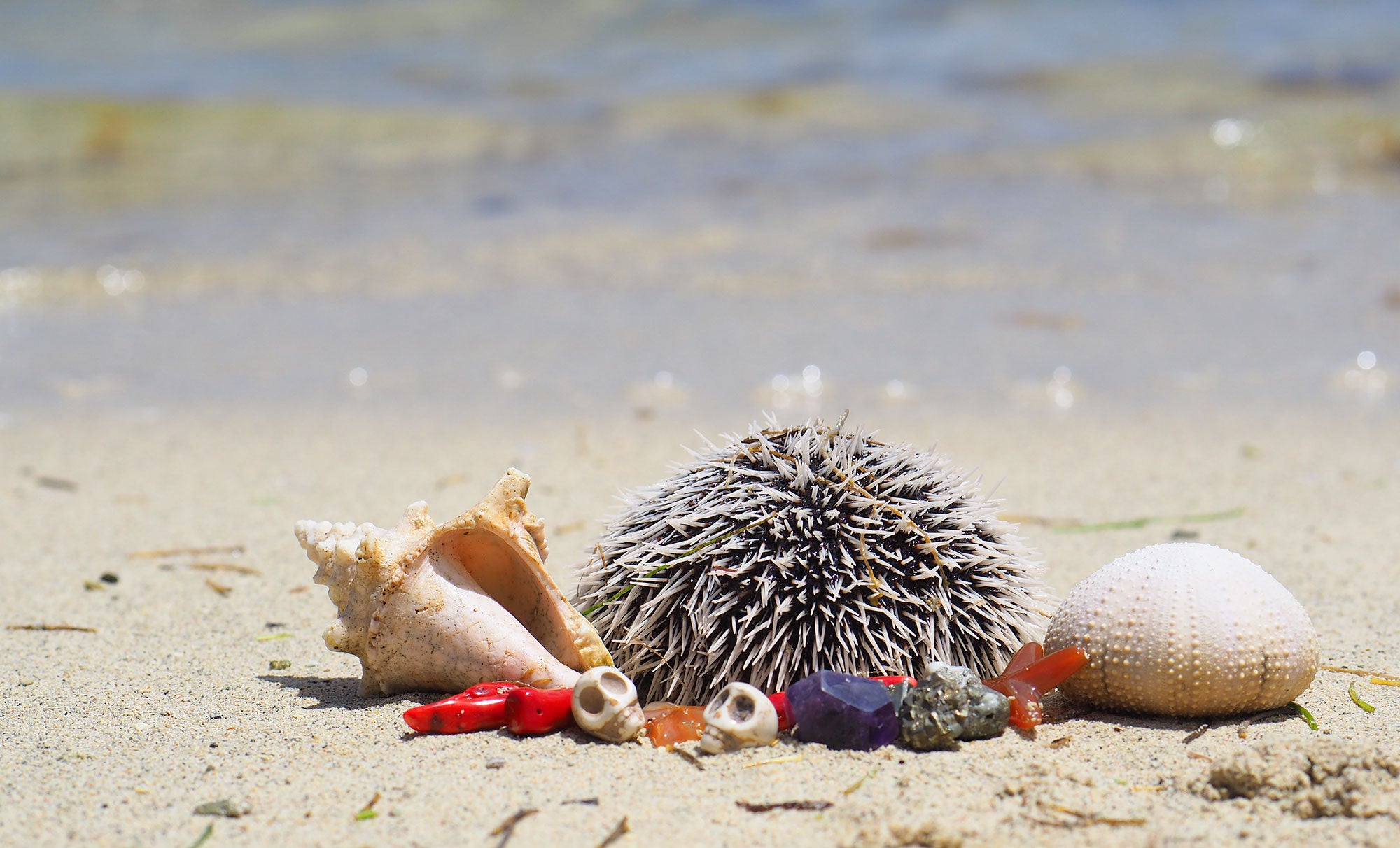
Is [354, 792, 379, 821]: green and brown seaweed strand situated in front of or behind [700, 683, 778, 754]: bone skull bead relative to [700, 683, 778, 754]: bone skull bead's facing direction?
in front

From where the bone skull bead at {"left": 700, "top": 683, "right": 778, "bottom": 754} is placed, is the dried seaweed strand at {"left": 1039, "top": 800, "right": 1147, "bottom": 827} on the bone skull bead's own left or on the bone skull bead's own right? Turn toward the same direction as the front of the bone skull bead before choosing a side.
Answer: on the bone skull bead's own left

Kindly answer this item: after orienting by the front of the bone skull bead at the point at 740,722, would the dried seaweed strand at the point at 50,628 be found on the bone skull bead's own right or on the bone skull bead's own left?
on the bone skull bead's own right

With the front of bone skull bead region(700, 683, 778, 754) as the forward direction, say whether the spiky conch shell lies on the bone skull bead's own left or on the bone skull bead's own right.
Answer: on the bone skull bead's own right

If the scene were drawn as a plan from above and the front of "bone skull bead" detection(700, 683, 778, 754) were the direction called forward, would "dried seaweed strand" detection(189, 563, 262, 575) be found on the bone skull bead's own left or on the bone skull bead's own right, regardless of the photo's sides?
on the bone skull bead's own right

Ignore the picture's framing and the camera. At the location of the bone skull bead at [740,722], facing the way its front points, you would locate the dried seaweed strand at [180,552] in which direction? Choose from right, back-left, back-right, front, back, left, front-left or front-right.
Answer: right

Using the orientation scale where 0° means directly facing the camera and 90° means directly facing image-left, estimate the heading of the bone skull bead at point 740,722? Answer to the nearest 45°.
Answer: approximately 45°

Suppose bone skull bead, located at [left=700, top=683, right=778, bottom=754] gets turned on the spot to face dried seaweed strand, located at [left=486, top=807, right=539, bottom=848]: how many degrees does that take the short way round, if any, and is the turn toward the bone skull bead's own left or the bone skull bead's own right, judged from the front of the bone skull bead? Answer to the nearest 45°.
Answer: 0° — it already faces it
